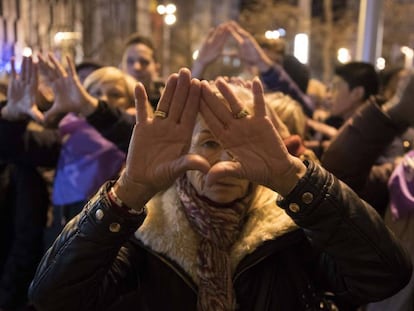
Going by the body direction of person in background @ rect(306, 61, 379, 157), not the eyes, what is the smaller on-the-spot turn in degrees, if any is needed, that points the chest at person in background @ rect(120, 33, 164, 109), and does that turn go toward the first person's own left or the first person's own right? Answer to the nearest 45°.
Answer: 0° — they already face them

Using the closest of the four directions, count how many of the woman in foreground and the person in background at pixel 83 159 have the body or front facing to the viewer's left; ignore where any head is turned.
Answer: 0

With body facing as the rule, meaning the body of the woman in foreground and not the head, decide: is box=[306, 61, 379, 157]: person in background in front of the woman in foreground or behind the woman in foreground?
behind

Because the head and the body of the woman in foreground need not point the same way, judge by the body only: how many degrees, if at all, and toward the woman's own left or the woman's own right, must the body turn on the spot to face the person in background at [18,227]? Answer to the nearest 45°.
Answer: approximately 135° to the woman's own right

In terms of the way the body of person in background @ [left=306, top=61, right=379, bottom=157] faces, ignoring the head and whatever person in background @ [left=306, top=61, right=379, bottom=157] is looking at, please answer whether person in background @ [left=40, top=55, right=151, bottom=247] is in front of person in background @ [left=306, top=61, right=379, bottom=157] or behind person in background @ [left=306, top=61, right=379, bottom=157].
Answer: in front

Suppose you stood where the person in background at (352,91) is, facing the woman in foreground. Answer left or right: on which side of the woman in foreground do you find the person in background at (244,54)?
right

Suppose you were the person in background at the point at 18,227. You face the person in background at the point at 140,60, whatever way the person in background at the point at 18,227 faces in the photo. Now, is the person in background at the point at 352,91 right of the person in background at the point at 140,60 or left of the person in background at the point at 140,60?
right

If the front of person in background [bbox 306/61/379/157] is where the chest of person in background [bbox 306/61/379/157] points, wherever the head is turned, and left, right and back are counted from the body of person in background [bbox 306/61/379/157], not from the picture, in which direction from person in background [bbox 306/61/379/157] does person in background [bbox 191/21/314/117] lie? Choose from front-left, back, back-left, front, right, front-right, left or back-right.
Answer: front-left

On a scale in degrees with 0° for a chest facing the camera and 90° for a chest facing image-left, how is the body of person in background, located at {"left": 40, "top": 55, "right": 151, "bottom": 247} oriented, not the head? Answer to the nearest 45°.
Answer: approximately 0°

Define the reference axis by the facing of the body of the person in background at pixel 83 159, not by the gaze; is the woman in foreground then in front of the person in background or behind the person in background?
in front

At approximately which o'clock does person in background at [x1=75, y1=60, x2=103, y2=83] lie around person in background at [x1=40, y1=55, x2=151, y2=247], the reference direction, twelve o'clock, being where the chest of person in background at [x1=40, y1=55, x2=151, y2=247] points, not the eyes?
person in background at [x1=75, y1=60, x2=103, y2=83] is roughly at 6 o'clock from person in background at [x1=40, y1=55, x2=151, y2=247].

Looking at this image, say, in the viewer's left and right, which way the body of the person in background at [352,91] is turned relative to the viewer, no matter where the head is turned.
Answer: facing to the left of the viewer
